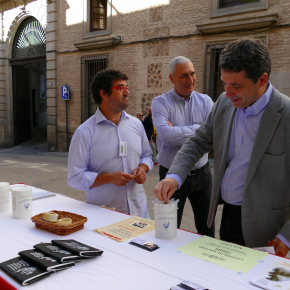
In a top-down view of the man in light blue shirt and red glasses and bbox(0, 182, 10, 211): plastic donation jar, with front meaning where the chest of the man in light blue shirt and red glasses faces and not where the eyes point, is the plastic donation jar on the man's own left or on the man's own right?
on the man's own right

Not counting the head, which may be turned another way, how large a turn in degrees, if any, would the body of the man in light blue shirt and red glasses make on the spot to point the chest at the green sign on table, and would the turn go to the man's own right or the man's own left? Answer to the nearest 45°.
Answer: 0° — they already face it

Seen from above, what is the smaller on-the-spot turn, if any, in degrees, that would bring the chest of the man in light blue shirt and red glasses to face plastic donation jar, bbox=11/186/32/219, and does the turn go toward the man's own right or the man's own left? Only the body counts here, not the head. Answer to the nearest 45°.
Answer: approximately 90° to the man's own right

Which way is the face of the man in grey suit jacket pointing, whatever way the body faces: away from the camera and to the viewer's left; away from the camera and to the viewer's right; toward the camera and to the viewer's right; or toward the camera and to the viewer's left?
toward the camera and to the viewer's left

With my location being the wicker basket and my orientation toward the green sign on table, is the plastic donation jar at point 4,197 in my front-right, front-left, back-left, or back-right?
back-left

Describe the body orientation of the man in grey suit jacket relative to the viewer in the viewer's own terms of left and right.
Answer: facing the viewer and to the left of the viewer

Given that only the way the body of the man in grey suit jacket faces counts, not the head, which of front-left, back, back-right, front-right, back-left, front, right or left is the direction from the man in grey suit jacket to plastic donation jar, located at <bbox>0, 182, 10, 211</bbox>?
front-right

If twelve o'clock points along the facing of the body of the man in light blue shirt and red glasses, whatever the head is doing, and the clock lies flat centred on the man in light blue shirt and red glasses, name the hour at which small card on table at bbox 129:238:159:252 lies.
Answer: The small card on table is roughly at 1 o'clock from the man in light blue shirt and red glasses.

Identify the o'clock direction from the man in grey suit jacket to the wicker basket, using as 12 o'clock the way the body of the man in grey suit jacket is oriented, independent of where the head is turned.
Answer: The wicker basket is roughly at 1 o'clock from the man in grey suit jacket.
